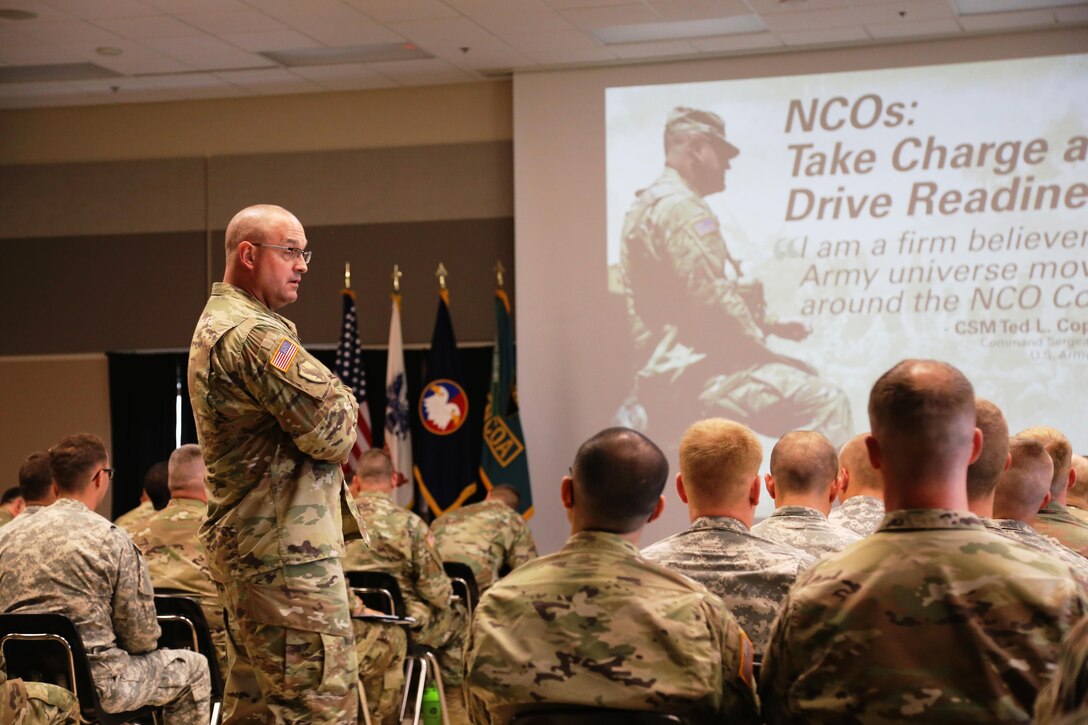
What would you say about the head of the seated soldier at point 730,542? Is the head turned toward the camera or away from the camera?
away from the camera

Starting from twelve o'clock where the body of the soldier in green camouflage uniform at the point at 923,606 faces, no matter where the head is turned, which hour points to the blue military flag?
The blue military flag is roughly at 11 o'clock from the soldier in green camouflage uniform.

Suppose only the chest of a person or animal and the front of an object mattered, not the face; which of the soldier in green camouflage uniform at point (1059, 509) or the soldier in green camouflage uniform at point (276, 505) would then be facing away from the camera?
the soldier in green camouflage uniform at point (1059, 509)

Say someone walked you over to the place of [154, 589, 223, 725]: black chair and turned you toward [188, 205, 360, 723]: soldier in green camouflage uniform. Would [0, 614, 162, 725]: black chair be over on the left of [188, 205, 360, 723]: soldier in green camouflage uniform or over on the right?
right

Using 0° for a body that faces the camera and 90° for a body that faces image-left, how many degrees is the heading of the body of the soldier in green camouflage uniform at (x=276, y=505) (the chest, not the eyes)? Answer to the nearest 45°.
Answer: approximately 270°

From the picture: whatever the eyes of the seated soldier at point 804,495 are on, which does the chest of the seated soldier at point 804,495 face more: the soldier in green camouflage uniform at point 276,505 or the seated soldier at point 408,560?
the seated soldier

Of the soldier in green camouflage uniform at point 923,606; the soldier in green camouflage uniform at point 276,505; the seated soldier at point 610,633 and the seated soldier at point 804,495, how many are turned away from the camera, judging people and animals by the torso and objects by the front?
3

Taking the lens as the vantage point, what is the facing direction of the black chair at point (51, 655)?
facing away from the viewer and to the right of the viewer

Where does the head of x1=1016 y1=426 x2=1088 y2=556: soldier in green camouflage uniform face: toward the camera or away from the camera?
away from the camera

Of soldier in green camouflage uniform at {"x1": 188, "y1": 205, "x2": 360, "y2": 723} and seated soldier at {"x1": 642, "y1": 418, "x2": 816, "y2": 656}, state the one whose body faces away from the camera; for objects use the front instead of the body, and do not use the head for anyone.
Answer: the seated soldier

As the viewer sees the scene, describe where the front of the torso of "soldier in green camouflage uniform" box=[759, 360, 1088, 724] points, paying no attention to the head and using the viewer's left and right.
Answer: facing away from the viewer
